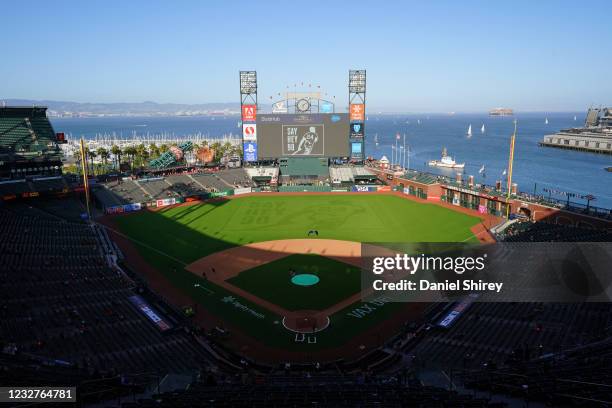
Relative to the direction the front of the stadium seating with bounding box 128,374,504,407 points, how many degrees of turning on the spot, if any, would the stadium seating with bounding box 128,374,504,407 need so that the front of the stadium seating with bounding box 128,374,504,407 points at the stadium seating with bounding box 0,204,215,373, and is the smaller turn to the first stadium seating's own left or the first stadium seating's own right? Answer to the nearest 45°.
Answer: approximately 45° to the first stadium seating's own left

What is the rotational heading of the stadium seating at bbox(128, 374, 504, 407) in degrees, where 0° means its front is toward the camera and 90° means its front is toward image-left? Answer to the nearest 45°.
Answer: approximately 180°

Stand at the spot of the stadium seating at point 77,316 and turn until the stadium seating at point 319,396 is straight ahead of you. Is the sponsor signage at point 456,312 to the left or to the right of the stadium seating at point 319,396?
left

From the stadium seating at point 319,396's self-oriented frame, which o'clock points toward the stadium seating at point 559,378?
the stadium seating at point 559,378 is roughly at 3 o'clock from the stadium seating at point 319,396.

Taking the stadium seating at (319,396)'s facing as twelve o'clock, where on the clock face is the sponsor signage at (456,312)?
The sponsor signage is roughly at 1 o'clock from the stadium seating.

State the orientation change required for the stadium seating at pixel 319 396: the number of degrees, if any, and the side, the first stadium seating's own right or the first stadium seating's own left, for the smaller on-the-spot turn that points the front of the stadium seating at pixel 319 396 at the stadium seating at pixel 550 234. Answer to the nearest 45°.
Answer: approximately 45° to the first stadium seating's own right
